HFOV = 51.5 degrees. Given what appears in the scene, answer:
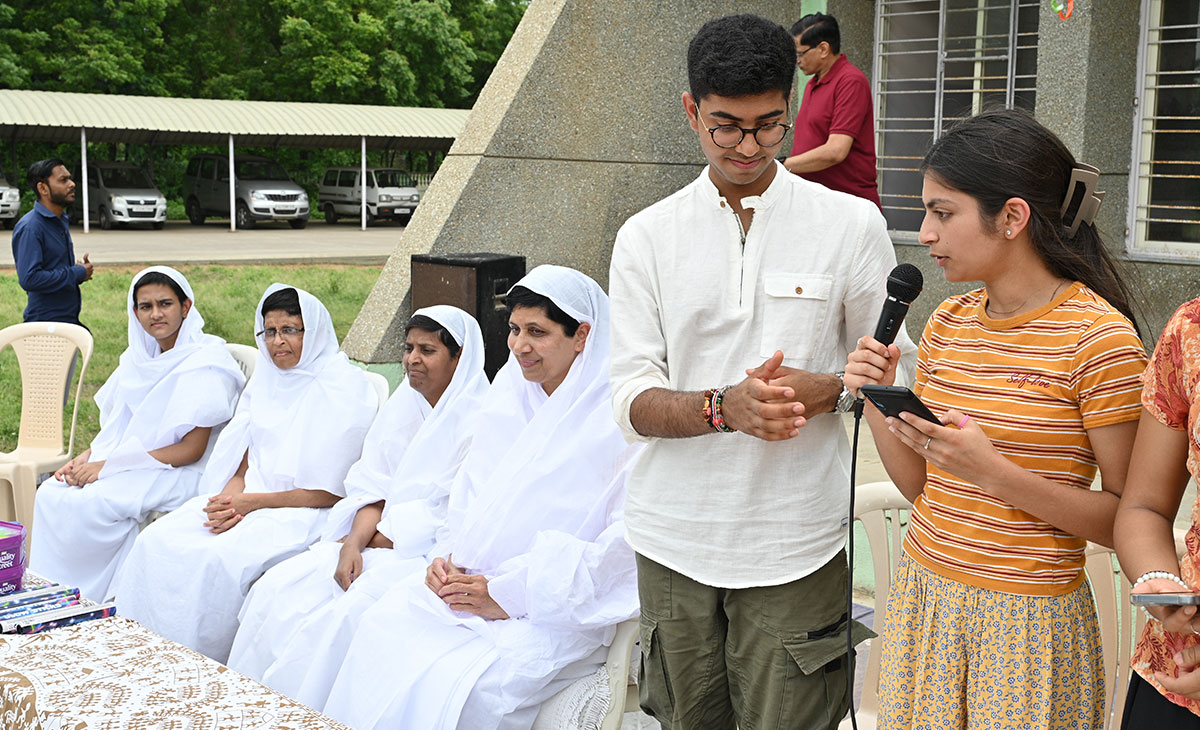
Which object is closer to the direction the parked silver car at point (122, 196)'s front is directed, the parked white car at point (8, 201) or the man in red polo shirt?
the man in red polo shirt

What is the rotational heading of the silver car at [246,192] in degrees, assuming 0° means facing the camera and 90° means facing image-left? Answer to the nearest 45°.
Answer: approximately 315°

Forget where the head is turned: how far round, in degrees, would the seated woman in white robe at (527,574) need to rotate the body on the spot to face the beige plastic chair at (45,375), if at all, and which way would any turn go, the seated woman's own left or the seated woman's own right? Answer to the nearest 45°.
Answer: approximately 90° to the seated woman's own right

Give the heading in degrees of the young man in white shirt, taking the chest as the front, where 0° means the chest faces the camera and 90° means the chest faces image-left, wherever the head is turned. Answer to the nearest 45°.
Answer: approximately 0°

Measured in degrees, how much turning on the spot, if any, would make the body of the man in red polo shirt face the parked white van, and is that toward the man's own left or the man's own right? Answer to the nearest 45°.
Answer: approximately 45° to the man's own right

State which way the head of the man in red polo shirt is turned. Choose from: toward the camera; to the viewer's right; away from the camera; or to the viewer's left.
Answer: to the viewer's left

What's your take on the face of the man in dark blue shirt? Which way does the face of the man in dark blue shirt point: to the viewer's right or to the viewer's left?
to the viewer's right

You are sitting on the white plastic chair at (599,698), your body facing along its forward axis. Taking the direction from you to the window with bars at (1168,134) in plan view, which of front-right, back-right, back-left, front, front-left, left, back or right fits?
back

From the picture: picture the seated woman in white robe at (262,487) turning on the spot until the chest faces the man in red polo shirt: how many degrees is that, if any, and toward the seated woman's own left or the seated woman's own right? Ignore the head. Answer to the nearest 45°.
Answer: approximately 135° to the seated woman's own left

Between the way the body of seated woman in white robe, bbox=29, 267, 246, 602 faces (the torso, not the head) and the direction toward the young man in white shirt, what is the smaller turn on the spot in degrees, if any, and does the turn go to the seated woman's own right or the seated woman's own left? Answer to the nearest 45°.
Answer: approximately 45° to the seated woman's own left
